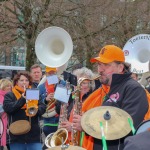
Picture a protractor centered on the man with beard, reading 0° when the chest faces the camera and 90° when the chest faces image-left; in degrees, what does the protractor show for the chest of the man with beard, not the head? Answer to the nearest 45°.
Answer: approximately 45°

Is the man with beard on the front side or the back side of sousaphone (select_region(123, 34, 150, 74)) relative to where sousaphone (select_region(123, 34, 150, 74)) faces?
on the front side

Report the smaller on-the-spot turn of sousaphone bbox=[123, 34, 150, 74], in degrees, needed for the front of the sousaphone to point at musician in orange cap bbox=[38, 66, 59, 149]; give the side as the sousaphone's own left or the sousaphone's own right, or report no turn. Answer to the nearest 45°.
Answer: approximately 45° to the sousaphone's own right

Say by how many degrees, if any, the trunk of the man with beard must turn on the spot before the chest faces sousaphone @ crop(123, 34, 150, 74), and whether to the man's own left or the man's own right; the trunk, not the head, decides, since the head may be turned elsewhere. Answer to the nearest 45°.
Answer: approximately 135° to the man's own right

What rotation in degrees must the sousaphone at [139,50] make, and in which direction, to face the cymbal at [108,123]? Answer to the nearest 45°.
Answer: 0° — it already faces it

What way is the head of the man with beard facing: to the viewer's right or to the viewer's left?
to the viewer's left

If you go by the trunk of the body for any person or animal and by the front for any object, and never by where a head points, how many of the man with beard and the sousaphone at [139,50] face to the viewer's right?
0
